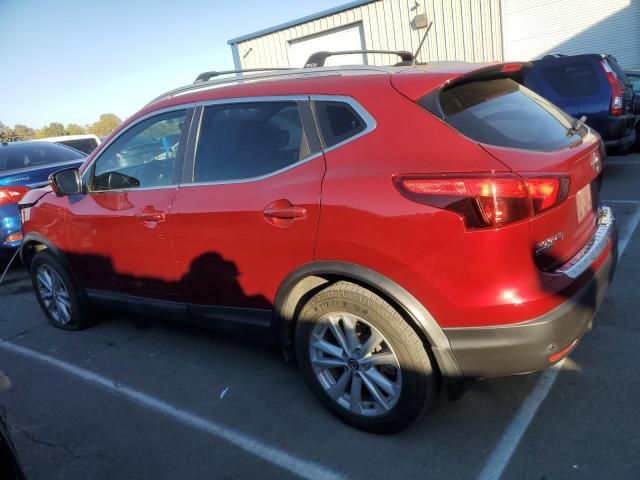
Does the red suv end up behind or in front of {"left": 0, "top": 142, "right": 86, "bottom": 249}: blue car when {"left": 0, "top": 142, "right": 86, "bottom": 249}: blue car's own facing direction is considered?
behind

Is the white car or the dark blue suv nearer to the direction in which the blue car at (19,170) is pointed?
the white car

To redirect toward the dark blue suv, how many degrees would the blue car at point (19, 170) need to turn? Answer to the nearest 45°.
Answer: approximately 135° to its right

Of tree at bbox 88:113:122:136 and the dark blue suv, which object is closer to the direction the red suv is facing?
the tree

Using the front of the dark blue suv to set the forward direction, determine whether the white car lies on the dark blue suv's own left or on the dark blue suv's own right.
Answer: on the dark blue suv's own left

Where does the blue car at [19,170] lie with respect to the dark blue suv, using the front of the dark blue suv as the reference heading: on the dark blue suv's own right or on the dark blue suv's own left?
on the dark blue suv's own left

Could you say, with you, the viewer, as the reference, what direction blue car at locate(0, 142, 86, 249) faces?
facing away from the viewer and to the left of the viewer

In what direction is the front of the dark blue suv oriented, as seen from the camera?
facing away from the viewer and to the left of the viewer

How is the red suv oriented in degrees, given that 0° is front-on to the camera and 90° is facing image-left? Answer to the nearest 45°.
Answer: approximately 135°
